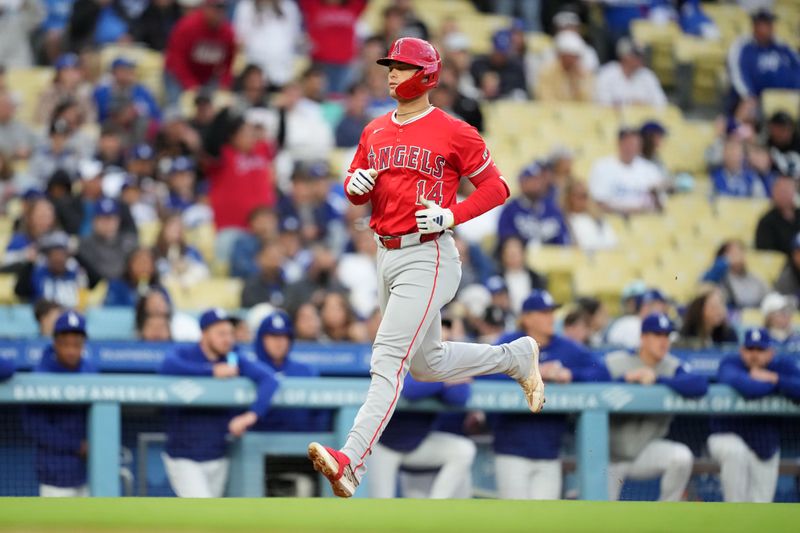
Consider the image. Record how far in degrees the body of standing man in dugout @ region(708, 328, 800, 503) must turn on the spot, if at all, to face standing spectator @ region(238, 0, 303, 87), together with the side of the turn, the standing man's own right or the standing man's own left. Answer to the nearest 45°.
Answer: approximately 135° to the standing man's own right

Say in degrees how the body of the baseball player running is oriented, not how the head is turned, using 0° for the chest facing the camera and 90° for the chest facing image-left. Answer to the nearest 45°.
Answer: approximately 45°

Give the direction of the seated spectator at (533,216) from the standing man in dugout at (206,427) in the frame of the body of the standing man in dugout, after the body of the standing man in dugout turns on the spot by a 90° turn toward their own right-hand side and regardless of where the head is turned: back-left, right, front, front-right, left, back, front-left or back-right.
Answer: right

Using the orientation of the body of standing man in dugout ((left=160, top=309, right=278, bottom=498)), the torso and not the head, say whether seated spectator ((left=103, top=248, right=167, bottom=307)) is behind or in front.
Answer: behind

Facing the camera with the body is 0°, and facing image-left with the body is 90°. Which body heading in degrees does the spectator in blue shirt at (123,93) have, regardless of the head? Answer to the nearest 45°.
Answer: approximately 0°

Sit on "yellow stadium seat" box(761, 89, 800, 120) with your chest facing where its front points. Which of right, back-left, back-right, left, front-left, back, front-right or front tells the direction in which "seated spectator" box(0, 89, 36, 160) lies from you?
front-right

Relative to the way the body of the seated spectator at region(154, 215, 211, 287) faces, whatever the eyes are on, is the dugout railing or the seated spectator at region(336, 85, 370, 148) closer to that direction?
the dugout railing

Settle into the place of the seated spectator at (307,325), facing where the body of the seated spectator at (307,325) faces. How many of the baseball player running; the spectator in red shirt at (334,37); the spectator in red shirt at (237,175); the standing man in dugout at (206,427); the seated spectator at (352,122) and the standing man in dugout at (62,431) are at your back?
3

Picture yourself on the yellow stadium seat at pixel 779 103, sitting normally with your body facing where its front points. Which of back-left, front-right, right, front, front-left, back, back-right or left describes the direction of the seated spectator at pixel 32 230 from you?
front-right

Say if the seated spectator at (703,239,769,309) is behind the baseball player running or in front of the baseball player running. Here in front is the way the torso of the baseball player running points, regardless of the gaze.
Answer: behind
